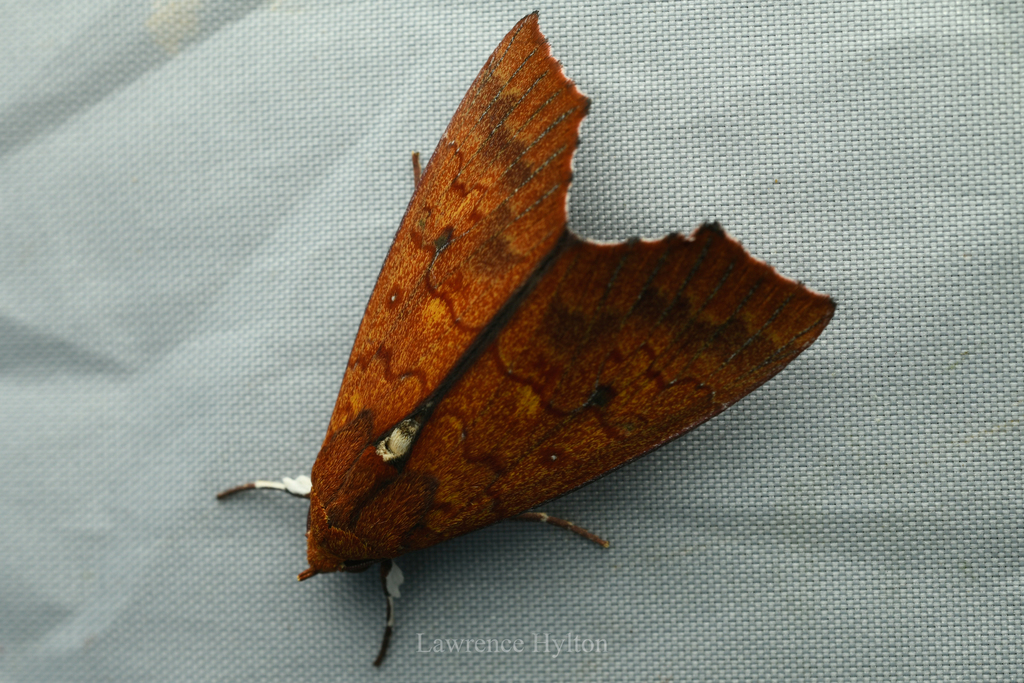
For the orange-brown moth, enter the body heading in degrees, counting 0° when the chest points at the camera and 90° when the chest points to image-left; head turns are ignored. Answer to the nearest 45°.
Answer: approximately 45°
